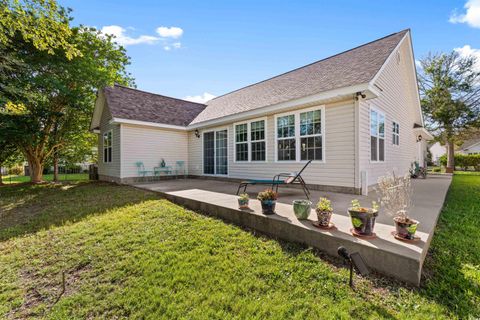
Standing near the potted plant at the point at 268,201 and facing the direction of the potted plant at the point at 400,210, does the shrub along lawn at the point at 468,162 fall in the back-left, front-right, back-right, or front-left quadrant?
front-left
